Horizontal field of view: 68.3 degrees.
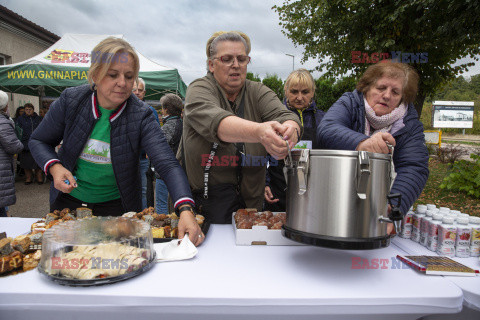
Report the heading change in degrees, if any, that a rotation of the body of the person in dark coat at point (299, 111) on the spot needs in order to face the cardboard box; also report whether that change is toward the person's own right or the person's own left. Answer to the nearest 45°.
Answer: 0° — they already face it

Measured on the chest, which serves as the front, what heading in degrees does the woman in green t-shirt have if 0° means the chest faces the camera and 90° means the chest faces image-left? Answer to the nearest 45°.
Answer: approximately 0°

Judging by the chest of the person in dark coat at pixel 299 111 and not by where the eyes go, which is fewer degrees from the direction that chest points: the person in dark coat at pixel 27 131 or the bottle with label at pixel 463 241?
the bottle with label

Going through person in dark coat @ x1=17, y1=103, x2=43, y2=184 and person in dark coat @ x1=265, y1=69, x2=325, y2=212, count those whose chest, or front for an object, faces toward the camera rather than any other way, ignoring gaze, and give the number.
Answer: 2

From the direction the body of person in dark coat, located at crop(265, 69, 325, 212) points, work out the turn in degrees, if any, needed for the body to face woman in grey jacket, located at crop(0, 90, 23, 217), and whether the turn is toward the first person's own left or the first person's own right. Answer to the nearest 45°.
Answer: approximately 90° to the first person's own right

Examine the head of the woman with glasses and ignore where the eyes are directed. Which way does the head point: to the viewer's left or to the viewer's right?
to the viewer's right

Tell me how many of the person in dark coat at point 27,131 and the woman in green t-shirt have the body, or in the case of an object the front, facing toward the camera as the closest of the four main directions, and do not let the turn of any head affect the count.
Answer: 2

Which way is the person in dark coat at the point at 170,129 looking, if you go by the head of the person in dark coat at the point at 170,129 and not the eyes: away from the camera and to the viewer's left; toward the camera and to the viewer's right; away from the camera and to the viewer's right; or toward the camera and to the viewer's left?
away from the camera and to the viewer's left

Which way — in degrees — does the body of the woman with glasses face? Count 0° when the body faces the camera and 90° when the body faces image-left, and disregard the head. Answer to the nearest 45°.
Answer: approximately 315°

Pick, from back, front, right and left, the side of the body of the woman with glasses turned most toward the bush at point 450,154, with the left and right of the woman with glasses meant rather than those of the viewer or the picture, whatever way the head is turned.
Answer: left

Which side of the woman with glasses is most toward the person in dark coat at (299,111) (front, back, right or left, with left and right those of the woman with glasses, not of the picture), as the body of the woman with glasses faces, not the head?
left
